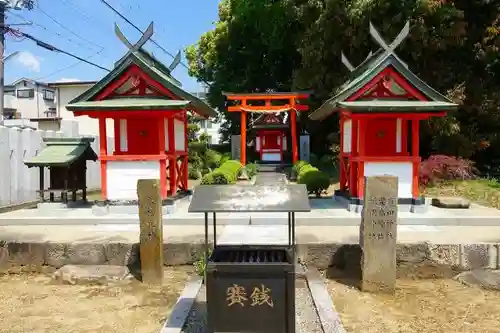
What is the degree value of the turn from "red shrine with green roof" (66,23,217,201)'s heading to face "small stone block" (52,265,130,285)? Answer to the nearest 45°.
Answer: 0° — it already faces it

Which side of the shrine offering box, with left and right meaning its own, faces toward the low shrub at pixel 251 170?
back

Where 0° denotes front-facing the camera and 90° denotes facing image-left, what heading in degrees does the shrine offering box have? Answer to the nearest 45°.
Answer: approximately 0°

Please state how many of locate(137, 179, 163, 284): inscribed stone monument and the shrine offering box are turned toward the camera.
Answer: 2

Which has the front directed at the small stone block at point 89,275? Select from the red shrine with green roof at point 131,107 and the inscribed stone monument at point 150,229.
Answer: the red shrine with green roof

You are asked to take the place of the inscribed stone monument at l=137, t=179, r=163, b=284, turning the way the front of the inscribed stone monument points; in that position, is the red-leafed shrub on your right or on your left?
on your left

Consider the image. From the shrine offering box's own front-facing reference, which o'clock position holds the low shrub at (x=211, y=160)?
The low shrub is roughly at 6 o'clock from the shrine offering box.

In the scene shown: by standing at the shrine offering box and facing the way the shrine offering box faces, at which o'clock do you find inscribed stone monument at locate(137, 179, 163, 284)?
The inscribed stone monument is roughly at 5 o'clock from the shrine offering box.

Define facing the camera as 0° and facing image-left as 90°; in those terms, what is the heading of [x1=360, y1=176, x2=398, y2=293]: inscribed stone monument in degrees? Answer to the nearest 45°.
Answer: approximately 0°

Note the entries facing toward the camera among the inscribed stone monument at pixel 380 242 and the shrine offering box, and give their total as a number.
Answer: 2
